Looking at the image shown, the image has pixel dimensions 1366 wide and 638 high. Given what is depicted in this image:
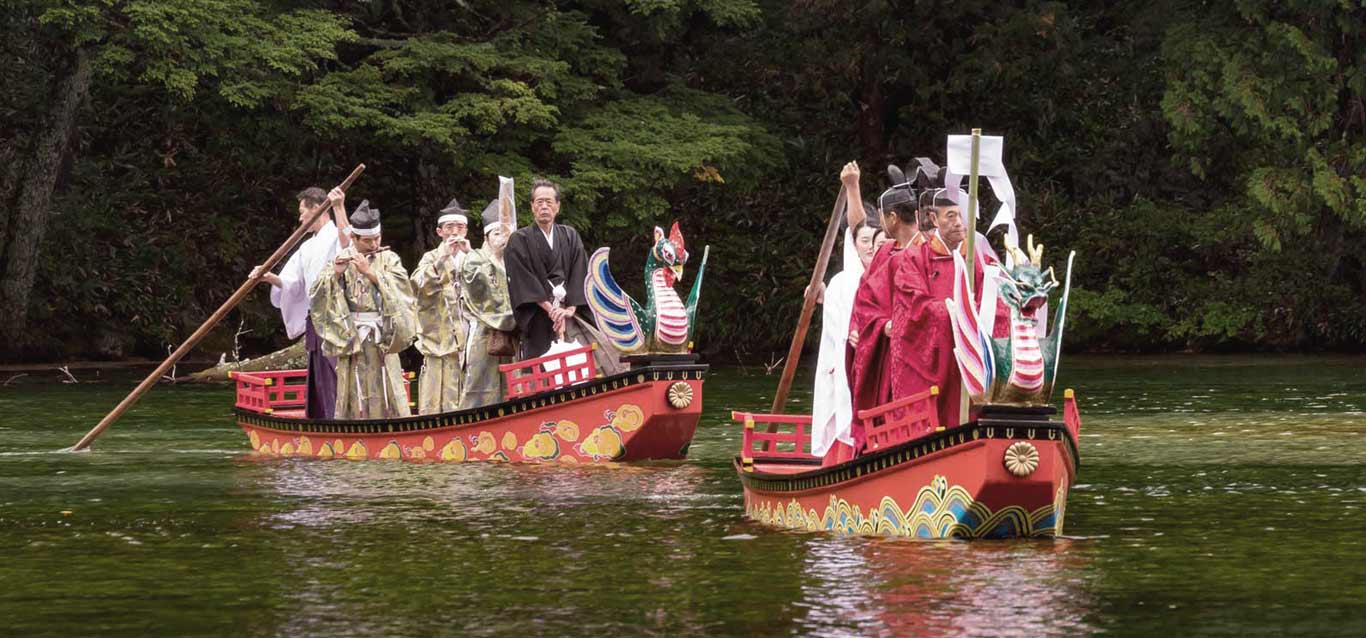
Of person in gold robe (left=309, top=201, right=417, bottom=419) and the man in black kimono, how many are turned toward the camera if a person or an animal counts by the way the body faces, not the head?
2

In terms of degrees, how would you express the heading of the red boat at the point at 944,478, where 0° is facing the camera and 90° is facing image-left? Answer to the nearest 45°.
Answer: approximately 315°

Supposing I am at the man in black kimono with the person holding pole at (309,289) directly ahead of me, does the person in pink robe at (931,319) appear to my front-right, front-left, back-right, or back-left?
back-left

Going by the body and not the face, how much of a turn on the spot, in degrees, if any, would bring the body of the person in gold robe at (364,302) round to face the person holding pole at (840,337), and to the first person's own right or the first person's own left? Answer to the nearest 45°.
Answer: approximately 45° to the first person's own left

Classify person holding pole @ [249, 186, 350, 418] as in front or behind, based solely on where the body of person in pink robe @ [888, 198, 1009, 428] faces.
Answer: behind

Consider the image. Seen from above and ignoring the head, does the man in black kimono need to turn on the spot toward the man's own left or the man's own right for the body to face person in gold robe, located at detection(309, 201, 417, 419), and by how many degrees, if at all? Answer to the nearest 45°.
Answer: approximately 90° to the man's own right
